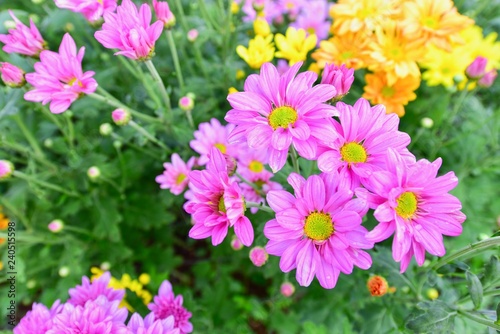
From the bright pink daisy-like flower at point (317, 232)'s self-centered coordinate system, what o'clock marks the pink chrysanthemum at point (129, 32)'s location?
The pink chrysanthemum is roughly at 4 o'clock from the bright pink daisy-like flower.

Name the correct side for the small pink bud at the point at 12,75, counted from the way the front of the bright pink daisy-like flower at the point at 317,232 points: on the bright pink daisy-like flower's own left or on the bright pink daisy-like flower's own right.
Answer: on the bright pink daisy-like flower's own right

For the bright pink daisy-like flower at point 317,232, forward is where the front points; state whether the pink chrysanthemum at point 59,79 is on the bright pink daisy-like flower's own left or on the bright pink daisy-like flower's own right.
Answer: on the bright pink daisy-like flower's own right

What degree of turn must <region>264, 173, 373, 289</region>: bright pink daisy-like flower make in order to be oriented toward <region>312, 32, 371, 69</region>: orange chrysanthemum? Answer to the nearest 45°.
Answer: approximately 180°

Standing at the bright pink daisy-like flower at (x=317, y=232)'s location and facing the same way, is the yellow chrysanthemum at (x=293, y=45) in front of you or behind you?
behind

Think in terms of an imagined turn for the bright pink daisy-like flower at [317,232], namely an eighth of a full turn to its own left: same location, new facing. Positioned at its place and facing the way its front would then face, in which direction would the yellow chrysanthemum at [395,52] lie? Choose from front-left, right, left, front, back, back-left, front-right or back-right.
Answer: back-left

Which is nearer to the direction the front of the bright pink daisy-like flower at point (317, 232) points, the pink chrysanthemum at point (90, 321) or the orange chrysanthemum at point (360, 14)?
the pink chrysanthemum

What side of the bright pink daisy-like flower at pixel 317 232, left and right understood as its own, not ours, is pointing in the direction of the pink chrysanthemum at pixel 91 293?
right

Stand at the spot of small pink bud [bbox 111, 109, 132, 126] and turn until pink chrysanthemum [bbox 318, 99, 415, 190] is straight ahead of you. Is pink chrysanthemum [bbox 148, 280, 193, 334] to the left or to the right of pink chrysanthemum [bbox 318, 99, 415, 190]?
right

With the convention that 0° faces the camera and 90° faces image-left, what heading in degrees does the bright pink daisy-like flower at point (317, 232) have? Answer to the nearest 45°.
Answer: approximately 0°
